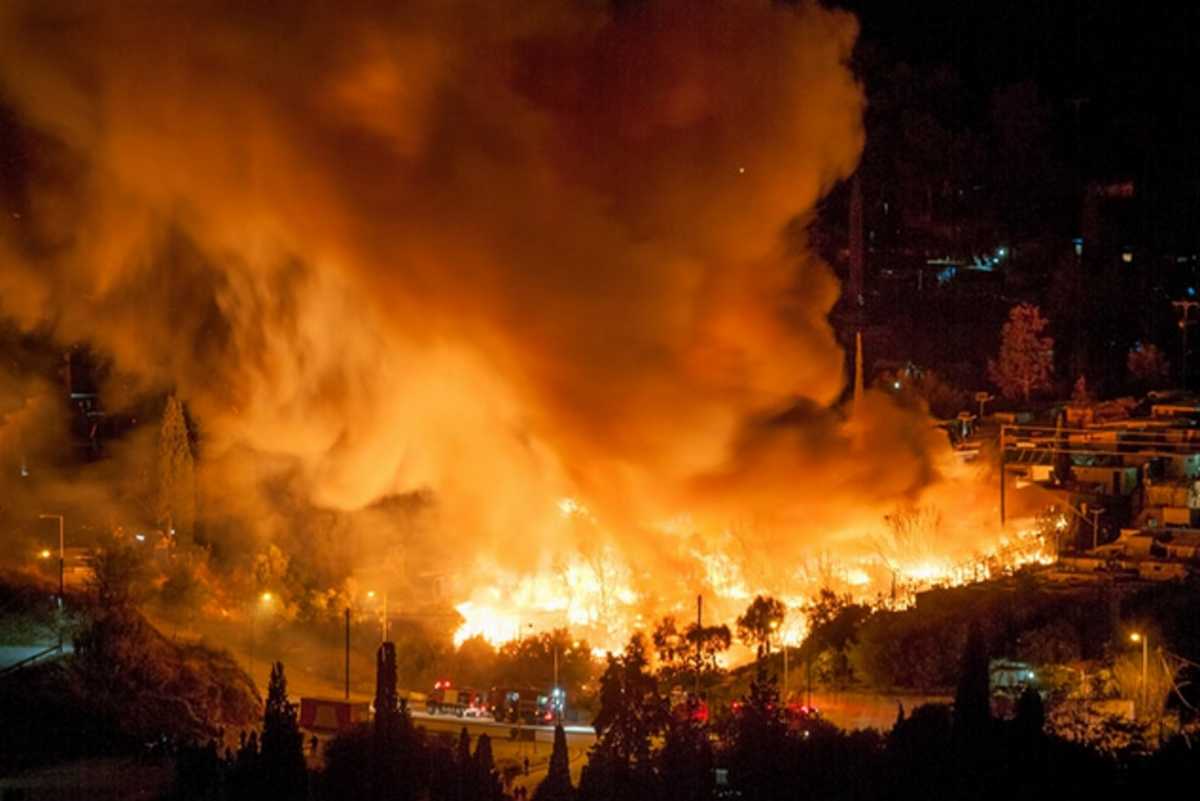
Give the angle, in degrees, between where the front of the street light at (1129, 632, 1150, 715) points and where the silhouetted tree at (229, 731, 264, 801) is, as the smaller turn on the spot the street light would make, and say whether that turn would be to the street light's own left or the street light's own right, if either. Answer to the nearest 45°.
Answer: approximately 45° to the street light's own left

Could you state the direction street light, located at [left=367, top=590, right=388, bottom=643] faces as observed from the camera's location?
facing to the left of the viewer

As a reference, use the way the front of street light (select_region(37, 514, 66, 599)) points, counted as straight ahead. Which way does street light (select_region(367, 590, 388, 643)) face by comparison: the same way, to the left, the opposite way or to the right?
the same way

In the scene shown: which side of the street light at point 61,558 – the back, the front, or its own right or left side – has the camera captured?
left

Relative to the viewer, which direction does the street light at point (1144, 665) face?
to the viewer's left
